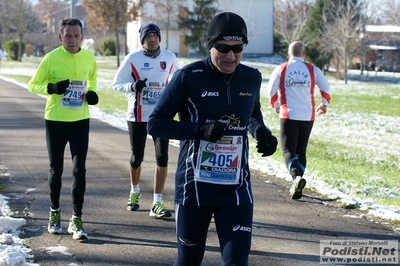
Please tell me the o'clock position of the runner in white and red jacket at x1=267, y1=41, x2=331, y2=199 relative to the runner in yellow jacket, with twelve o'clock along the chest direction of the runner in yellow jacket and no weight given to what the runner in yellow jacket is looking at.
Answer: The runner in white and red jacket is roughly at 8 o'clock from the runner in yellow jacket.

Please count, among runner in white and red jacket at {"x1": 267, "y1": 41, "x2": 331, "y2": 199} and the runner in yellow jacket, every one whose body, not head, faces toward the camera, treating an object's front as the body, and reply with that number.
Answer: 1

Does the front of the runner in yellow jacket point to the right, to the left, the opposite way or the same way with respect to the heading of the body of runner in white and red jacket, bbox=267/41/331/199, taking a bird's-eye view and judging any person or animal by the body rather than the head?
the opposite way

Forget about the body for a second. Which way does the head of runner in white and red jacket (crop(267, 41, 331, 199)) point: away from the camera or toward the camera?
away from the camera

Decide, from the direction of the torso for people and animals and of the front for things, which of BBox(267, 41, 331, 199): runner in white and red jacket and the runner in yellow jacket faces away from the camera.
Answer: the runner in white and red jacket

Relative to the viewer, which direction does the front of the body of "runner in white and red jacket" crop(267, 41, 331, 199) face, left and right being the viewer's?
facing away from the viewer

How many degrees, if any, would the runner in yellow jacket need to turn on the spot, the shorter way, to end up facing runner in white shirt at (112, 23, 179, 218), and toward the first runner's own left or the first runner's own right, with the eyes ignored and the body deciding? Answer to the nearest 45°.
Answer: approximately 135° to the first runner's own left

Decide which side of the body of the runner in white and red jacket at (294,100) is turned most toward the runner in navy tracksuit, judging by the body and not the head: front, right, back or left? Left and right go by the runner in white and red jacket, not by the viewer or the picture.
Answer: back

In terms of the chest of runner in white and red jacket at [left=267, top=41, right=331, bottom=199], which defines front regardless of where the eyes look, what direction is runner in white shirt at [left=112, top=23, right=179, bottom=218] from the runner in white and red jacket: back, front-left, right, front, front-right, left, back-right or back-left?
back-left
